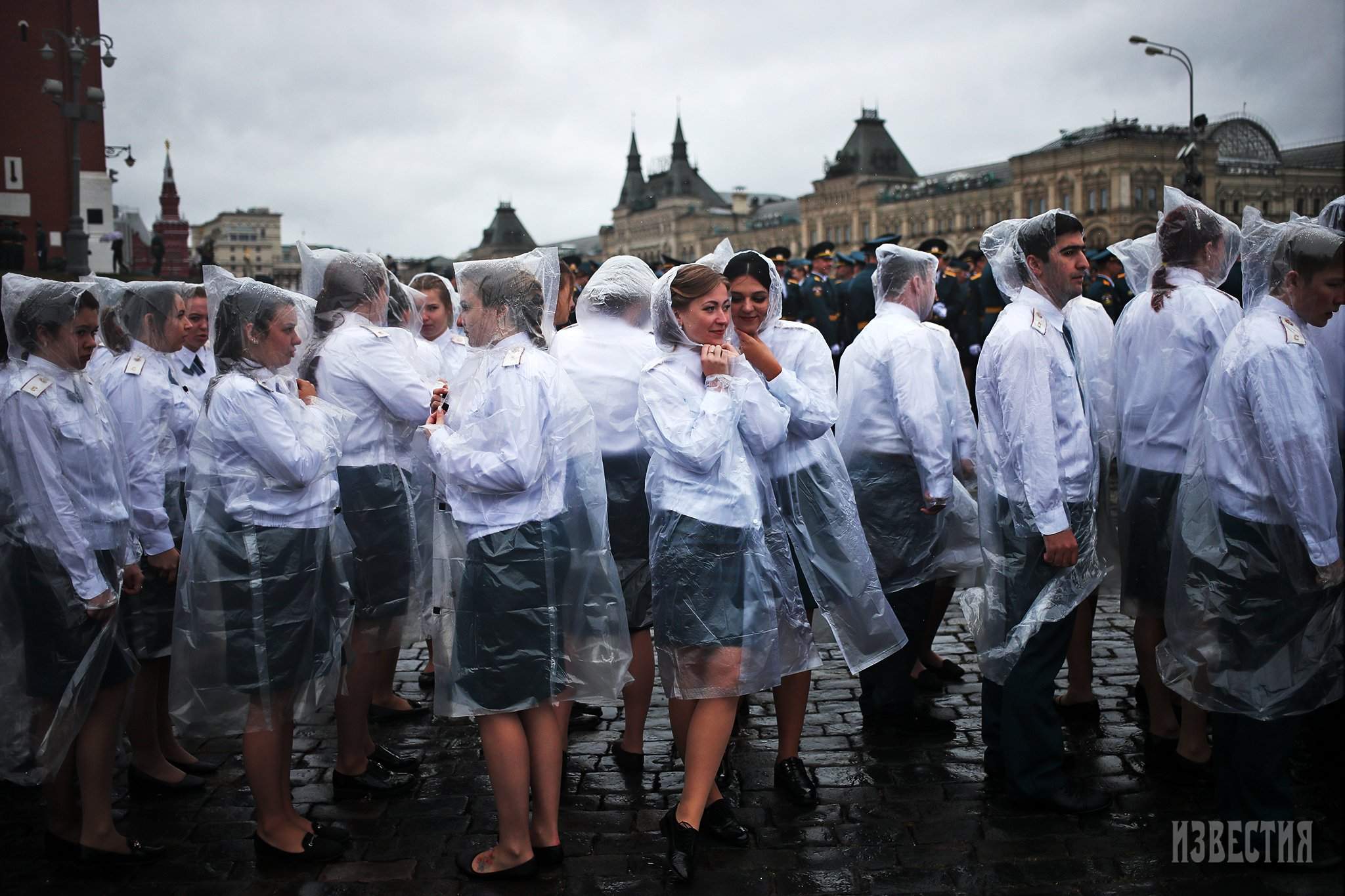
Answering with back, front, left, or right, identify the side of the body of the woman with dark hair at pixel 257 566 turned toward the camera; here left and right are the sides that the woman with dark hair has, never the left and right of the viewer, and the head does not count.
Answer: right

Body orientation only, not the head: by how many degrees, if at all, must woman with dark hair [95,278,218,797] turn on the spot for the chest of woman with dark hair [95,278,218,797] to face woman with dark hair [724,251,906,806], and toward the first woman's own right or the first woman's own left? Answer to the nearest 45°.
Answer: approximately 45° to the first woman's own right

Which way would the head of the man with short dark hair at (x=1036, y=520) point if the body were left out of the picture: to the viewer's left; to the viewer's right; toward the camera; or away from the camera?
to the viewer's right

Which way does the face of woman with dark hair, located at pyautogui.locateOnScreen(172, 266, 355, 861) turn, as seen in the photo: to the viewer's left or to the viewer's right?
to the viewer's right

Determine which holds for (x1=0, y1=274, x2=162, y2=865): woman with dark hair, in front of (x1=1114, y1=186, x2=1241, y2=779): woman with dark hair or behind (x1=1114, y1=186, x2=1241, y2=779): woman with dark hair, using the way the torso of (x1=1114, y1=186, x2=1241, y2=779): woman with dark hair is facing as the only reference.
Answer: behind

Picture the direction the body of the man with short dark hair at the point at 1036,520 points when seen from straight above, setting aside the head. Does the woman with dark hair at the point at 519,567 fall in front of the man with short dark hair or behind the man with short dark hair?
behind

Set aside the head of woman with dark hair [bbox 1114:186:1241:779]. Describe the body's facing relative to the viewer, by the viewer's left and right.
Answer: facing away from the viewer and to the right of the viewer

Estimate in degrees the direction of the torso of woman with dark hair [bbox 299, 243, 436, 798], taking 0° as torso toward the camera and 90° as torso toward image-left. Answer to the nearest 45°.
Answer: approximately 270°

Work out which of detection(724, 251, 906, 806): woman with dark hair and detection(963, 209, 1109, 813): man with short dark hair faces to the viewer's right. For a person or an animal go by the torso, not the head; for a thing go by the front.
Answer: the man with short dark hair

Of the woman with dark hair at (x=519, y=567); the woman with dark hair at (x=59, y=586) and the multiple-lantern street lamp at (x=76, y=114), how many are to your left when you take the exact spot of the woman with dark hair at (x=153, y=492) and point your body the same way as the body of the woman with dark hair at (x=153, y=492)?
1

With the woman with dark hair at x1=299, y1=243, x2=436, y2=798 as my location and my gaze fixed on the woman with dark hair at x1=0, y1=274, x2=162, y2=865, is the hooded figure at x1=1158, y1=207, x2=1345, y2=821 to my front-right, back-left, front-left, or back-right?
back-left

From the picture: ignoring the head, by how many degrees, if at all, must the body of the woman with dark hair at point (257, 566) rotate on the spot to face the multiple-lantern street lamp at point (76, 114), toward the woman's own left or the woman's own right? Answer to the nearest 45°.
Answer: approximately 90° to the woman's own left

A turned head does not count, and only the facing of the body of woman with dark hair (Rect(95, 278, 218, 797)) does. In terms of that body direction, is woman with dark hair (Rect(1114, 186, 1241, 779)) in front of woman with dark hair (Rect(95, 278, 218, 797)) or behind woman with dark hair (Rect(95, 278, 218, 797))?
in front

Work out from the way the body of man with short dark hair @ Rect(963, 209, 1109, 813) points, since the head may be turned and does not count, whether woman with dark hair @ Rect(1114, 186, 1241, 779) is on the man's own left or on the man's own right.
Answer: on the man's own left
